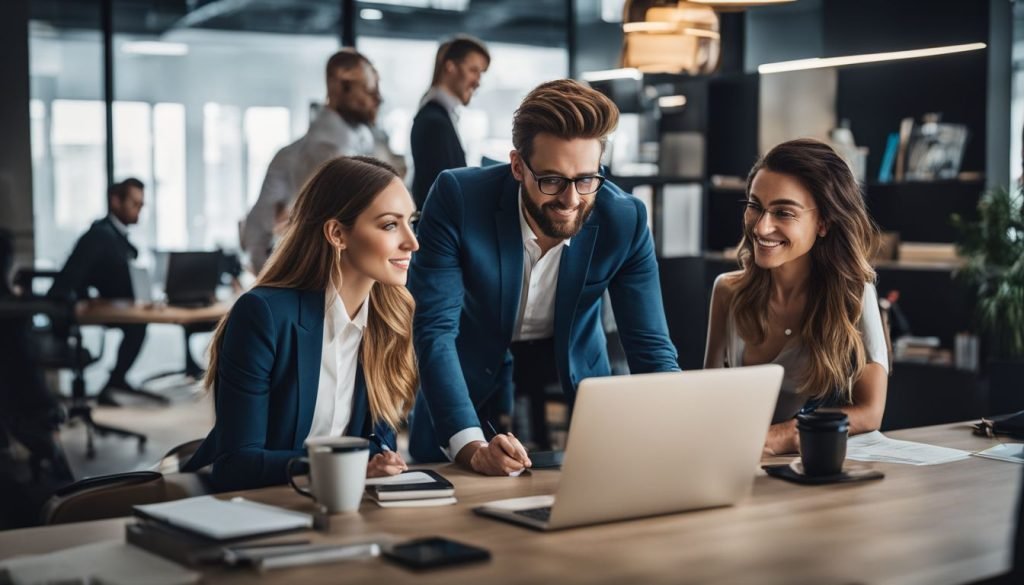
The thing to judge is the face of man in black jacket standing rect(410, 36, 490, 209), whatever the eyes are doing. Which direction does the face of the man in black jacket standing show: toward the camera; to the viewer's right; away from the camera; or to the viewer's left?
to the viewer's right

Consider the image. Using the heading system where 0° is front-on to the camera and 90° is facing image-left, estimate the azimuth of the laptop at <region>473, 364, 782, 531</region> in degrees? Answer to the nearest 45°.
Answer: approximately 135°

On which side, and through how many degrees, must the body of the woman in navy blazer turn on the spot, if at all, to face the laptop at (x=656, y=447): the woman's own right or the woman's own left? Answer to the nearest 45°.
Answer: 0° — they already face it

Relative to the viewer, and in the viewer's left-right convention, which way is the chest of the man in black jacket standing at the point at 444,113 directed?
facing to the right of the viewer

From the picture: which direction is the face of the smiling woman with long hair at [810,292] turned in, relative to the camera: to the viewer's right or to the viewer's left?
to the viewer's left

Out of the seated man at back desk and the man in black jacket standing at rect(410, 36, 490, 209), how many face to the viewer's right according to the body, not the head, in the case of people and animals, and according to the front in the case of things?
2

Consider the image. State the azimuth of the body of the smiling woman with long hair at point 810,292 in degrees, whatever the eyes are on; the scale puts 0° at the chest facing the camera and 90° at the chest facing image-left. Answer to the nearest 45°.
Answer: approximately 45°

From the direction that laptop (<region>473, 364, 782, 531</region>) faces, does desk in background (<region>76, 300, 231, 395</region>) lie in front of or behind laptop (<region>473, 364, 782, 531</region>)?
in front

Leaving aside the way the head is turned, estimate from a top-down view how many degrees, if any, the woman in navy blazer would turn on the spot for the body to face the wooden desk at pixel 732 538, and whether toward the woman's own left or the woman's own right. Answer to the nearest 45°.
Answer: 0° — they already face it

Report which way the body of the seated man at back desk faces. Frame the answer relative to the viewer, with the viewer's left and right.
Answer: facing to the right of the viewer

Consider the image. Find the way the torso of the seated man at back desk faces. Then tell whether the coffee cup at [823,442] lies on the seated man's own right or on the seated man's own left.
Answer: on the seated man's own right

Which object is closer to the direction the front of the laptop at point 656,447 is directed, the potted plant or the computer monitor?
the computer monitor

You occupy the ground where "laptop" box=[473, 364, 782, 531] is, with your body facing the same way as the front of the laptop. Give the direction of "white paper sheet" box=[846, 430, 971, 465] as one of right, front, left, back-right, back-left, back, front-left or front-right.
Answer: right
